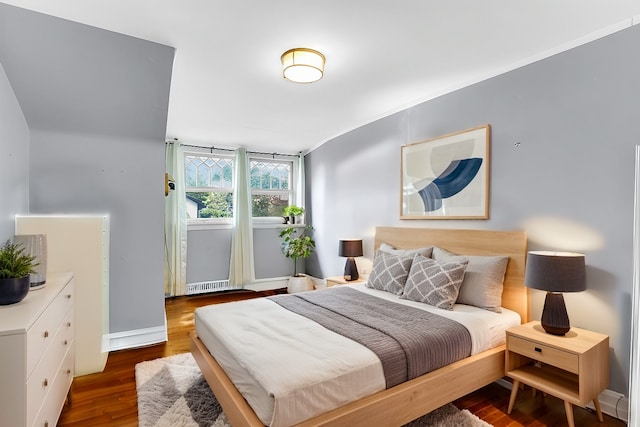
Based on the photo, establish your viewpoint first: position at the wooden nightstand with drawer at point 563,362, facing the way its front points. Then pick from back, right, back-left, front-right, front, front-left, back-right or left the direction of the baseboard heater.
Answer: front-right

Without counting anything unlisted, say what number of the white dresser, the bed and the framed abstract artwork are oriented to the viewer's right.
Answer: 1

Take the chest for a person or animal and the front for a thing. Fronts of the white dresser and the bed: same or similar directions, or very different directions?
very different directions

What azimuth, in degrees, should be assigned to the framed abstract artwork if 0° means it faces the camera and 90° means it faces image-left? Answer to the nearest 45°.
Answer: approximately 45°

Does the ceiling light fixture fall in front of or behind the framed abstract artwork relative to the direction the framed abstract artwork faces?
in front

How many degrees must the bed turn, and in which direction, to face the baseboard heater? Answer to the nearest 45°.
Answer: approximately 90° to its right

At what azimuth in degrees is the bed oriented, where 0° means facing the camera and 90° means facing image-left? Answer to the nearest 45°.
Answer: approximately 45°

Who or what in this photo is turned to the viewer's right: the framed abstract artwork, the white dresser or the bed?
the white dresser

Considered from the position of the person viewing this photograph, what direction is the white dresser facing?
facing to the right of the viewer

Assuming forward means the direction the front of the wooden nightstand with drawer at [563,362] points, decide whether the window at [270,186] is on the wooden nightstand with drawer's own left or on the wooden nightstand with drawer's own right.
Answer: on the wooden nightstand with drawer's own right

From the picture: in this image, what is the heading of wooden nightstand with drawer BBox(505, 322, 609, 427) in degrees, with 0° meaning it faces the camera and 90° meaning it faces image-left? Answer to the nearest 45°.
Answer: approximately 45°

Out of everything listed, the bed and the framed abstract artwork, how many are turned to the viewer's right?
0

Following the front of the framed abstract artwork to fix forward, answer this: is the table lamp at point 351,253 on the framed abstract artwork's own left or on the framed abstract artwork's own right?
on the framed abstract artwork's own right

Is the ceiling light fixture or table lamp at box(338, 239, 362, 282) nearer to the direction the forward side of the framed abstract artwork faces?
the ceiling light fixture
